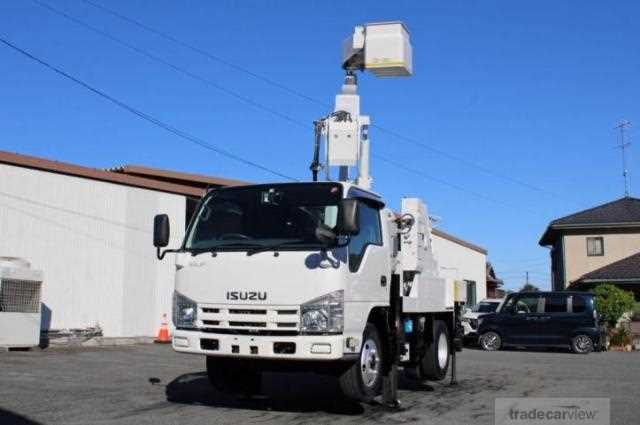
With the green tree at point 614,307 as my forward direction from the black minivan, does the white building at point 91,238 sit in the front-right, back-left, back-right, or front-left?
back-left

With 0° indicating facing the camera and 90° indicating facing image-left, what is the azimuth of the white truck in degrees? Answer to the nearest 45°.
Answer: approximately 45°

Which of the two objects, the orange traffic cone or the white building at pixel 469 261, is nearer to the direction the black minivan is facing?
the orange traffic cone

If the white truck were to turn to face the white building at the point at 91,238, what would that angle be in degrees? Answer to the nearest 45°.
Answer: approximately 90° to its right

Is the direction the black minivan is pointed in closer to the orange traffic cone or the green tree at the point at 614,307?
the orange traffic cone

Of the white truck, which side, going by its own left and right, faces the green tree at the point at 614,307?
back

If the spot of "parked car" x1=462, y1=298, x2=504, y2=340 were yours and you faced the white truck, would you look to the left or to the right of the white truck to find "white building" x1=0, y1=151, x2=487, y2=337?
right

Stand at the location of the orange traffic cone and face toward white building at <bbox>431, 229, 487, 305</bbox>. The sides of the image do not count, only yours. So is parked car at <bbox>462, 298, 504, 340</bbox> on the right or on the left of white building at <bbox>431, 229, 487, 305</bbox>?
right

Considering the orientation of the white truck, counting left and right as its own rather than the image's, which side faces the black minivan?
back

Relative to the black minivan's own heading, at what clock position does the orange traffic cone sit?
The orange traffic cone is roughly at 11 o'clock from the black minivan.

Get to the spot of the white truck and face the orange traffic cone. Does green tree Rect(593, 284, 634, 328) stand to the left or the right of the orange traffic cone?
right

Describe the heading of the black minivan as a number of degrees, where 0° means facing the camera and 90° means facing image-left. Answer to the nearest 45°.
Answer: approximately 90°
